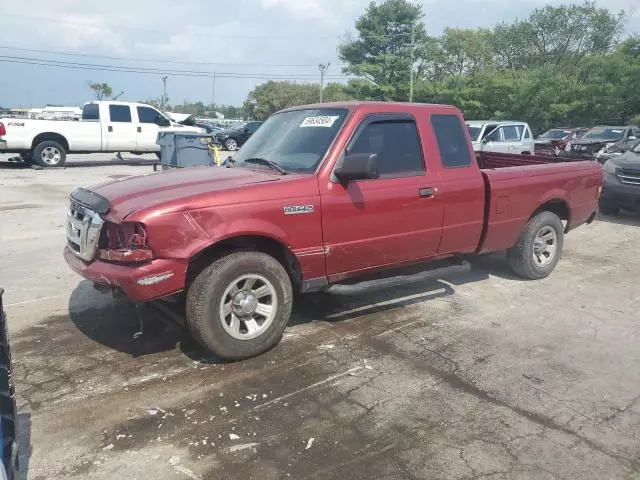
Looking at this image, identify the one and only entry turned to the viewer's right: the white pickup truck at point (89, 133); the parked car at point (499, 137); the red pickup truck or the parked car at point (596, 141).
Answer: the white pickup truck

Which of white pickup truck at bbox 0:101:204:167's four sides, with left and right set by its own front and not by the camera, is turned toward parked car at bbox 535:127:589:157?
front

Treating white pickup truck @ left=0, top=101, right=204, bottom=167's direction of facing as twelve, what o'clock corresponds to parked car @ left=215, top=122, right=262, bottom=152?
The parked car is roughly at 10 o'clock from the white pickup truck.

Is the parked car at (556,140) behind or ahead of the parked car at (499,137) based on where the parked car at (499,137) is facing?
behind

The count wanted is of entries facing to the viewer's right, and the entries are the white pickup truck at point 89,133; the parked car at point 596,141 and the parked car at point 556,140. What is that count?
1

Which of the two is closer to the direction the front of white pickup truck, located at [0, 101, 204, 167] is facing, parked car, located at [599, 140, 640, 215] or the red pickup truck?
the parked car

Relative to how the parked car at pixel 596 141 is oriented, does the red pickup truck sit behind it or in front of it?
in front

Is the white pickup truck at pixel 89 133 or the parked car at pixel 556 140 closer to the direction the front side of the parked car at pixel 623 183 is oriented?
the white pickup truck

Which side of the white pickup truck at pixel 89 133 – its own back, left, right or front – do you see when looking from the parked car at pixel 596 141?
front

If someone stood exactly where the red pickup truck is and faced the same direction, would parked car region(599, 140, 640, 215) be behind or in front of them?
behind

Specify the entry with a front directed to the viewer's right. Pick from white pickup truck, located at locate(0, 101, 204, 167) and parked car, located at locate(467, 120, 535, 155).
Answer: the white pickup truck

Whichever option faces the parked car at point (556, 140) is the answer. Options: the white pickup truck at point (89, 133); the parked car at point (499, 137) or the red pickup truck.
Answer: the white pickup truck
